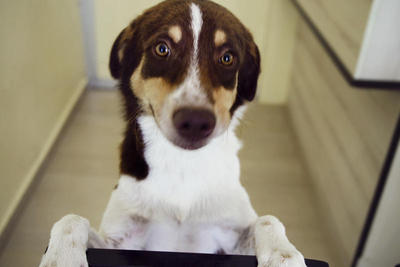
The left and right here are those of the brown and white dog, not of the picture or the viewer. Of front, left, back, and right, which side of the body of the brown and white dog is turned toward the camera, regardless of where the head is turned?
front
